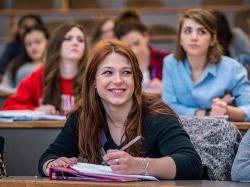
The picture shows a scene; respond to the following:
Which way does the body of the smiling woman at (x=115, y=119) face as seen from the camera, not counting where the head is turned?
toward the camera

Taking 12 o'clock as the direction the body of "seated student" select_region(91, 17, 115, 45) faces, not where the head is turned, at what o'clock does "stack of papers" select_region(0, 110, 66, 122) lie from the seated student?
The stack of papers is roughly at 2 o'clock from the seated student.

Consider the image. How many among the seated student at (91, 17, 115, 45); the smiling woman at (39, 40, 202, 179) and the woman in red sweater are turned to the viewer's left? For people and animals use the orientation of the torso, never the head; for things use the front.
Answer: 0

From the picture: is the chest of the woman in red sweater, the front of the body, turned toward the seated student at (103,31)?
no

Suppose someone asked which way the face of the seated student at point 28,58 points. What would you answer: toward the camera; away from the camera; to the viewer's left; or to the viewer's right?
toward the camera

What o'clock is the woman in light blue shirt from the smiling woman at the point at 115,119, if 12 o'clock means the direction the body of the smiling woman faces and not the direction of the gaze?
The woman in light blue shirt is roughly at 7 o'clock from the smiling woman.

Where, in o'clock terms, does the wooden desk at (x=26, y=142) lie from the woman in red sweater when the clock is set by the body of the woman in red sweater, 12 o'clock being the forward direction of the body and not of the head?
The wooden desk is roughly at 2 o'clock from the woman in red sweater.

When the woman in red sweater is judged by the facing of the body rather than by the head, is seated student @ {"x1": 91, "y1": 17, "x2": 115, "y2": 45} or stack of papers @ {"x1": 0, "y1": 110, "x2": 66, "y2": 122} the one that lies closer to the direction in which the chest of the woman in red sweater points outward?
the stack of papers

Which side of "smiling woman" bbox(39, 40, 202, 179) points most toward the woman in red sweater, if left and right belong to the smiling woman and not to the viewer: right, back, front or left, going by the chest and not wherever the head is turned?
back

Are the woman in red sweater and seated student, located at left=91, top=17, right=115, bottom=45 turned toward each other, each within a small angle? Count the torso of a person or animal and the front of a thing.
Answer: no

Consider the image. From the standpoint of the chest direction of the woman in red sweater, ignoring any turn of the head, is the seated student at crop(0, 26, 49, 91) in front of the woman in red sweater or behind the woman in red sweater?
behind

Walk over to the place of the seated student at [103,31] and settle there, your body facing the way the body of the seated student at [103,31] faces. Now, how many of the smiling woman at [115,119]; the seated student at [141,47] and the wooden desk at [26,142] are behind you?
0

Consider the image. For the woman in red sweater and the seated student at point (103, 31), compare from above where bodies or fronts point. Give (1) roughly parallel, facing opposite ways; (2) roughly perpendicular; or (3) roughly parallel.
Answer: roughly parallel

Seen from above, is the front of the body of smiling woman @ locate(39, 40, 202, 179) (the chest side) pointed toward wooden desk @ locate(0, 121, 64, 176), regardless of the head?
no

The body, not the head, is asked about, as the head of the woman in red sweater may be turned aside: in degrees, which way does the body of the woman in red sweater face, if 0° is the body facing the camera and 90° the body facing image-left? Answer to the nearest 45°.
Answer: approximately 315°

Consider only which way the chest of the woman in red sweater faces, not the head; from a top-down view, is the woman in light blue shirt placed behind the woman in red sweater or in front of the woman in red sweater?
in front

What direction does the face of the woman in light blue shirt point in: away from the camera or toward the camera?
toward the camera
